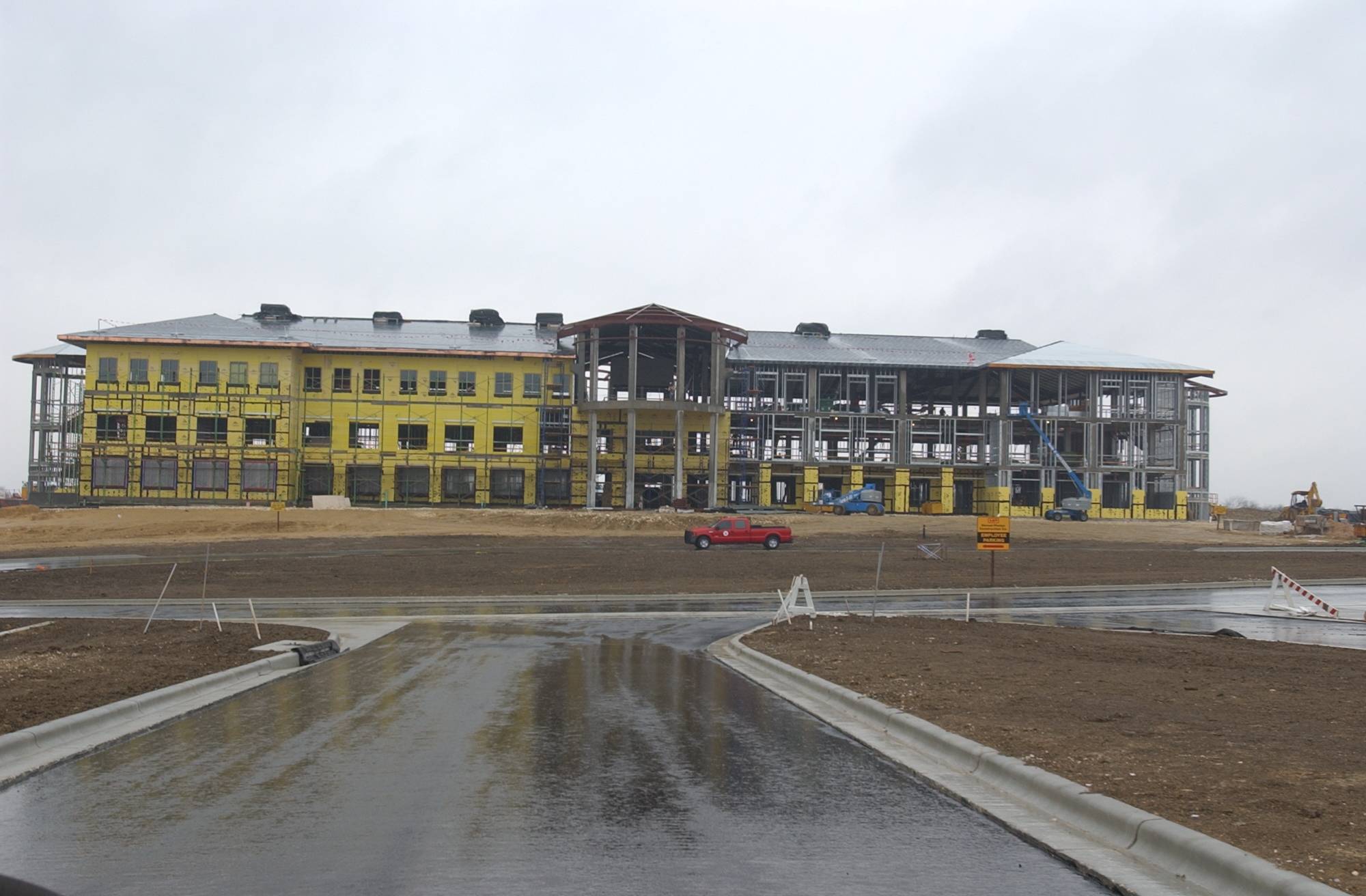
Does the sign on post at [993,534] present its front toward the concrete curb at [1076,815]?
yes

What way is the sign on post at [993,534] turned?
toward the camera

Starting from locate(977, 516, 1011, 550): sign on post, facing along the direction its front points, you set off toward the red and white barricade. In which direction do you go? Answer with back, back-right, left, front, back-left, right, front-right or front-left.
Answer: left

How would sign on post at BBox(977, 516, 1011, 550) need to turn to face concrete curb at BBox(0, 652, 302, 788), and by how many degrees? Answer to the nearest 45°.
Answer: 0° — it already faces it

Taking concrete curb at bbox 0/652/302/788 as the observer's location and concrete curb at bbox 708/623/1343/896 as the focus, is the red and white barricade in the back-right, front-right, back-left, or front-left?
front-left
